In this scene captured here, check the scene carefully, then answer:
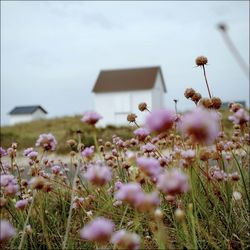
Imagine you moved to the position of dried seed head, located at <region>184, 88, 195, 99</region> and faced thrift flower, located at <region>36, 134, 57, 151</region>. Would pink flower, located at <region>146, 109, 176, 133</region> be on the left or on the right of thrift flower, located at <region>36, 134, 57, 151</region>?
left

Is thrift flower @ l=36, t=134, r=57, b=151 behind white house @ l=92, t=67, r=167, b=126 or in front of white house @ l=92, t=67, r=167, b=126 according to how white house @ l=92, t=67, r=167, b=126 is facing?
in front

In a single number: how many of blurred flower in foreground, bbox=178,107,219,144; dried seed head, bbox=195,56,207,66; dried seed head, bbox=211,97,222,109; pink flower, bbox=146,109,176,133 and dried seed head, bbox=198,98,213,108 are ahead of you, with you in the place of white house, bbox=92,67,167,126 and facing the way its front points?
5

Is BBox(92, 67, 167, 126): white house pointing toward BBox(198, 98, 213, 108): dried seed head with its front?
yes

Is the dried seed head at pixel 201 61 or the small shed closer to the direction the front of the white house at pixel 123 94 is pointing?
the dried seed head

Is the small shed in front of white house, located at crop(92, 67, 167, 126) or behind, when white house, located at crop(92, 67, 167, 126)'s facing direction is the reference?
behind

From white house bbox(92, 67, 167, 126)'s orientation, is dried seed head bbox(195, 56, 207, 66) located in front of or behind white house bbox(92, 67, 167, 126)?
in front

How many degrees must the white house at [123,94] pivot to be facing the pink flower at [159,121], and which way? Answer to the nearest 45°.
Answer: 0° — it already faces it

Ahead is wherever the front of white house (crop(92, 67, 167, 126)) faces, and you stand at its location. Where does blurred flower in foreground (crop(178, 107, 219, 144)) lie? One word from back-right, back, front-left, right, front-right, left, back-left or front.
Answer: front

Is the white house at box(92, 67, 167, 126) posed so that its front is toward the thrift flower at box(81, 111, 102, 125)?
yes

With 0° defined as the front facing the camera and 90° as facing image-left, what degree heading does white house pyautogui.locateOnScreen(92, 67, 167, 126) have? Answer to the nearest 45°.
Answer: approximately 0°

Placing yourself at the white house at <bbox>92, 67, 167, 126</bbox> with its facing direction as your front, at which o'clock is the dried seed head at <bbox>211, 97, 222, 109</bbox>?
The dried seed head is roughly at 12 o'clock from the white house.

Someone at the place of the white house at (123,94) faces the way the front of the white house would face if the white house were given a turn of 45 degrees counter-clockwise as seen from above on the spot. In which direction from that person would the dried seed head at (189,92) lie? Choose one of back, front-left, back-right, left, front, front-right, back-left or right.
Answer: front-right
